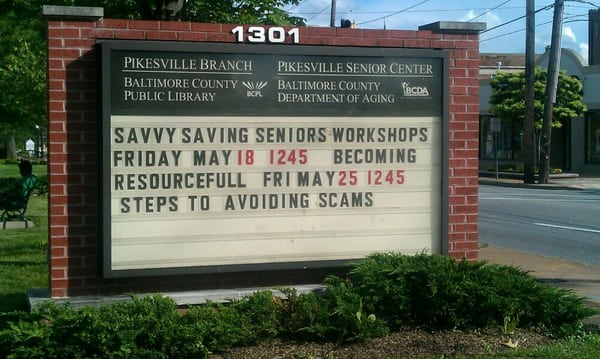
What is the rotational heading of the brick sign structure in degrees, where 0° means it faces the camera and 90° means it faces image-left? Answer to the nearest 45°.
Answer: approximately 0°

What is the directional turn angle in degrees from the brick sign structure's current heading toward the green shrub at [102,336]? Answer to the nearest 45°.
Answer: approximately 45° to its right

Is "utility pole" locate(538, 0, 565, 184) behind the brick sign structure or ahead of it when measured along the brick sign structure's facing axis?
behind

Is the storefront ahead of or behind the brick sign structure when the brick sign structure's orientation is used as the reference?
behind

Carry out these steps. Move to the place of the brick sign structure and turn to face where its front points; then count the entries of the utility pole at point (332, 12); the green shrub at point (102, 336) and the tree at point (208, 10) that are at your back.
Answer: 2

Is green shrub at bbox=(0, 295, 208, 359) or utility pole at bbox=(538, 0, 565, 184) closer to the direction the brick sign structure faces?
the green shrub

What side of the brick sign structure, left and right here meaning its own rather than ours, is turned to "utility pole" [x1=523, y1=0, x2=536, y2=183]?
back

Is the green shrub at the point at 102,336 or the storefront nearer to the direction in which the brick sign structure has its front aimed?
the green shrub

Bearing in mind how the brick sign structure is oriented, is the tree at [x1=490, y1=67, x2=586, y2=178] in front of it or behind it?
behind
